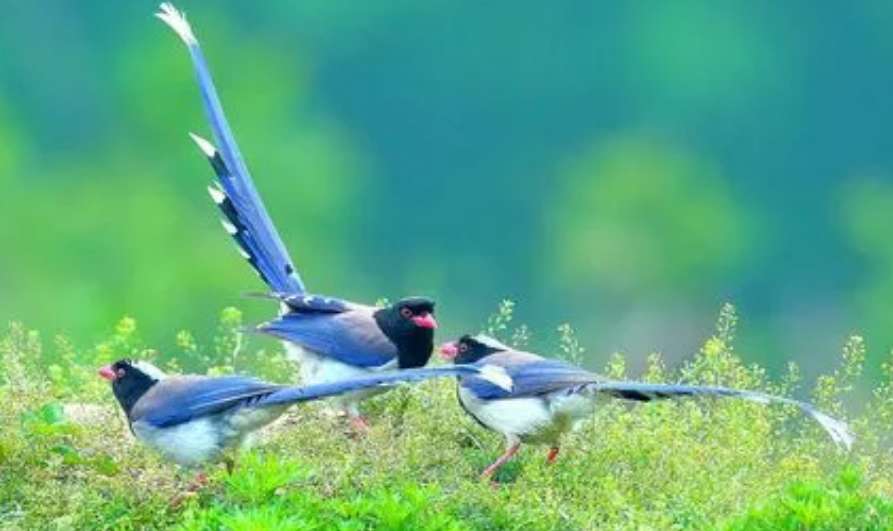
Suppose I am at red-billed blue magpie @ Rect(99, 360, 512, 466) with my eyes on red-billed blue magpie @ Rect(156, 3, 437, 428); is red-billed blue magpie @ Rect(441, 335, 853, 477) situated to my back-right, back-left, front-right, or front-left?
front-right

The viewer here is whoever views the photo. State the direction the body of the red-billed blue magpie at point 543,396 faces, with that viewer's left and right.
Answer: facing to the left of the viewer

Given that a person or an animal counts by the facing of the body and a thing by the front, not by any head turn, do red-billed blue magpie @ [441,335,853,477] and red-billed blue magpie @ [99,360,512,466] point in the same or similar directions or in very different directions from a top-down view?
same or similar directions

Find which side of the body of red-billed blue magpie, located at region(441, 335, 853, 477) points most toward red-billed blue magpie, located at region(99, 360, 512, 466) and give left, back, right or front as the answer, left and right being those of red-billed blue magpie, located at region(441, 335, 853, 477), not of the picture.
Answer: front

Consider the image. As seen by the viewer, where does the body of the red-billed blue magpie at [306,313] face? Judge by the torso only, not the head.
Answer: to the viewer's right

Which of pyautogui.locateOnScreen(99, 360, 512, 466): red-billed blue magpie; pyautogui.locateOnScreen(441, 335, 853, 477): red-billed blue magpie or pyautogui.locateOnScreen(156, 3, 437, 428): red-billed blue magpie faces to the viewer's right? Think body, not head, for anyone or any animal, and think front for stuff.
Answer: pyautogui.locateOnScreen(156, 3, 437, 428): red-billed blue magpie

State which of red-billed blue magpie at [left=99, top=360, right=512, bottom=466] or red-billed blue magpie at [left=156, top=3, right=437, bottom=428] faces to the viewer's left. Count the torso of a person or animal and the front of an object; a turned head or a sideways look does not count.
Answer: red-billed blue magpie at [left=99, top=360, right=512, bottom=466]

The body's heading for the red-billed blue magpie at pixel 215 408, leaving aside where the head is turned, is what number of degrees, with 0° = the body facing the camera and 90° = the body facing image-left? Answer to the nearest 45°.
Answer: approximately 90°

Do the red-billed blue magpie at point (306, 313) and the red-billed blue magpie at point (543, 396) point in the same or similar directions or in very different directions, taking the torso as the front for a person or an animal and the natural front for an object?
very different directions

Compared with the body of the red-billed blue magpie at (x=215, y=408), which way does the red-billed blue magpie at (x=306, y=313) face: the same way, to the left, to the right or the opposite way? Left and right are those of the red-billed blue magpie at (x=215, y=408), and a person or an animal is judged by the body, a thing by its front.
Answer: the opposite way

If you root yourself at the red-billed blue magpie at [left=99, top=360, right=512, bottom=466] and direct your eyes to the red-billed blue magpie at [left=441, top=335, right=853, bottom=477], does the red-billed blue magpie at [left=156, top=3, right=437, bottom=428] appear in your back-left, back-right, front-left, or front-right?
front-left

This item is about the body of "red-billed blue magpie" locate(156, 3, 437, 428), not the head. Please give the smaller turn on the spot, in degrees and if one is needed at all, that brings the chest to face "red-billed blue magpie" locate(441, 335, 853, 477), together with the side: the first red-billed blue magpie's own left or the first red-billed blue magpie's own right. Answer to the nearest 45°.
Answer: approximately 45° to the first red-billed blue magpie's own right

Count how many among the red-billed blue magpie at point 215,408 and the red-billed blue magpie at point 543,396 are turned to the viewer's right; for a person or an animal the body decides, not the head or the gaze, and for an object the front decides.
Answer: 0
